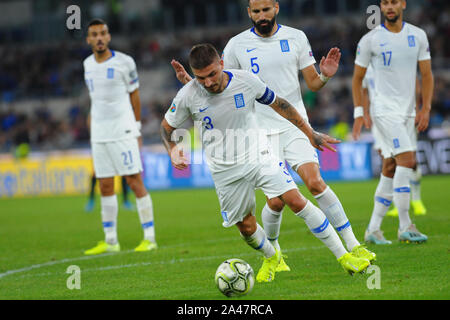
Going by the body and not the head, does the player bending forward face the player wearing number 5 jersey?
no

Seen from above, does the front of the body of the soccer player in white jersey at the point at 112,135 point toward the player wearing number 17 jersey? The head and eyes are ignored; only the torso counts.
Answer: no

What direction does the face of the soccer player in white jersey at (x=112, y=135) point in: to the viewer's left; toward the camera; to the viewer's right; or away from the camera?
toward the camera

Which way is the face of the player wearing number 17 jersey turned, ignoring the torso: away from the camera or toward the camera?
toward the camera

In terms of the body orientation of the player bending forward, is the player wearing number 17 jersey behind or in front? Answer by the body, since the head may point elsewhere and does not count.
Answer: behind

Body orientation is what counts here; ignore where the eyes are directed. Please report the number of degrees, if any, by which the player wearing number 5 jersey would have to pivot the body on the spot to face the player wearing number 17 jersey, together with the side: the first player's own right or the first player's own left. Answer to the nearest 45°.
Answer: approximately 135° to the first player's own left

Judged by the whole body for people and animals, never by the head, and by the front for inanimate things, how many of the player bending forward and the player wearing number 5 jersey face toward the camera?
2

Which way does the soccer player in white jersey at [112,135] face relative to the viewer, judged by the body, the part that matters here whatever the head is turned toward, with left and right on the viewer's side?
facing the viewer and to the left of the viewer

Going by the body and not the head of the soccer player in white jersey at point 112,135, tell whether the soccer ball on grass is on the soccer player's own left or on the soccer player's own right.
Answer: on the soccer player's own left

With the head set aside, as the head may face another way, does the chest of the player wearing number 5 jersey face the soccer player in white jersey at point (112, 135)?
no

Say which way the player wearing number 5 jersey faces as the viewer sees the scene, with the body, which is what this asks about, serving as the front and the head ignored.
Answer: toward the camera

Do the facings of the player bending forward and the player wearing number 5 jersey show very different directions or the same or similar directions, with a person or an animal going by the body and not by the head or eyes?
same or similar directions

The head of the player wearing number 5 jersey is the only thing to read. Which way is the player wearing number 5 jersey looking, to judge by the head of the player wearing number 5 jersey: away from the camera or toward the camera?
toward the camera
